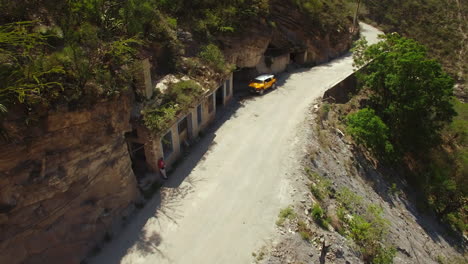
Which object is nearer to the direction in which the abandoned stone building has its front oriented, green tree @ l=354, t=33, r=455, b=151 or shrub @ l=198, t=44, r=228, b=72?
the green tree

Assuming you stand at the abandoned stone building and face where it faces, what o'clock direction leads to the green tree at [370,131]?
The green tree is roughly at 10 o'clock from the abandoned stone building.

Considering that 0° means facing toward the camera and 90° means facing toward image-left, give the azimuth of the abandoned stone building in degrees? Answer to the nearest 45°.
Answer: approximately 315°

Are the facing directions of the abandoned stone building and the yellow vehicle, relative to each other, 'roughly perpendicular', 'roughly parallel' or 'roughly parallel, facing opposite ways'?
roughly perpendicular

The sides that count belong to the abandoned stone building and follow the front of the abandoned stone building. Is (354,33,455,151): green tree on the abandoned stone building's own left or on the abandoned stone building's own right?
on the abandoned stone building's own left
